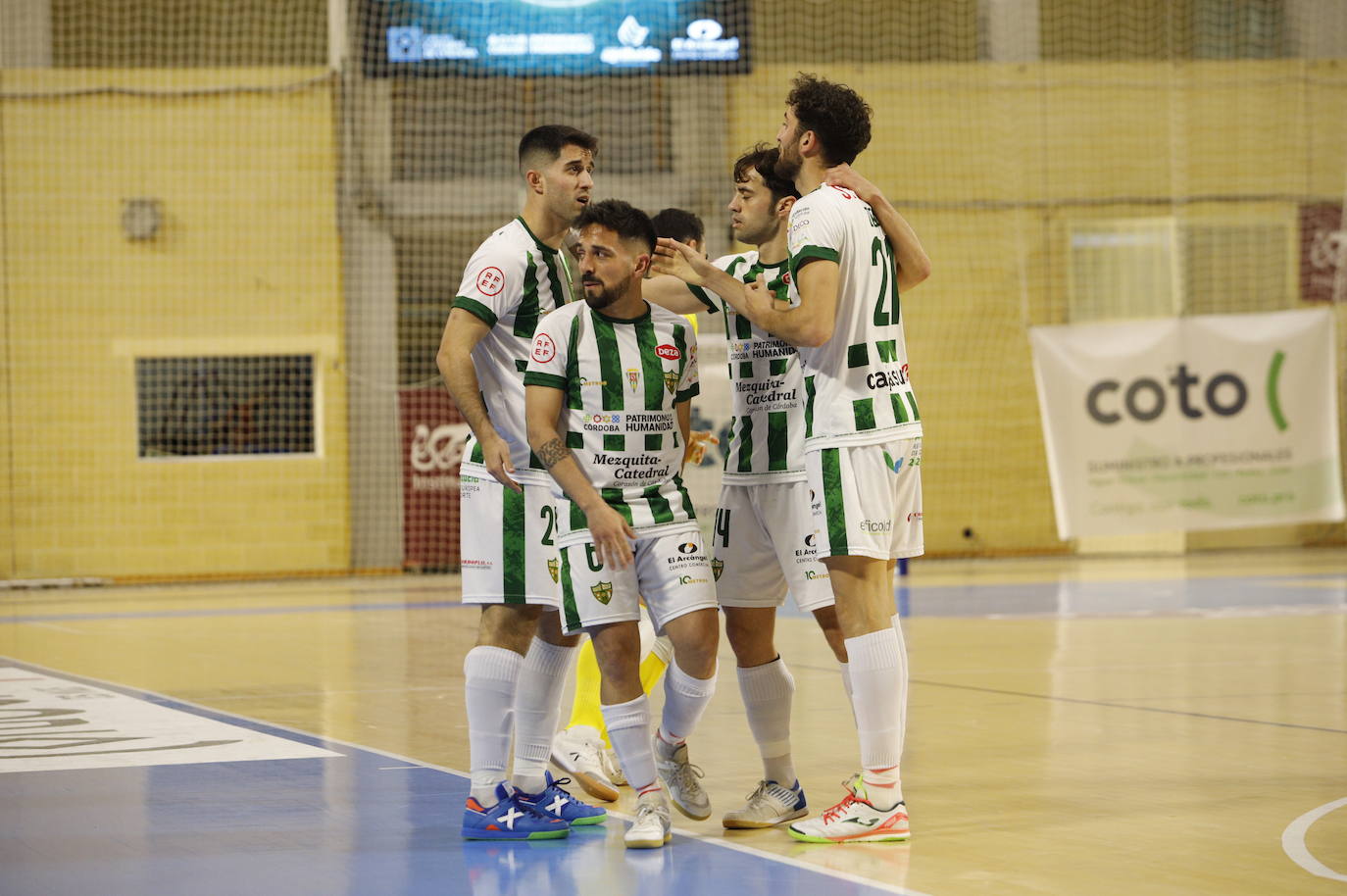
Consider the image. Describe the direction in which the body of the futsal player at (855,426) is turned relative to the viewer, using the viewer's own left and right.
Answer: facing away from the viewer and to the left of the viewer

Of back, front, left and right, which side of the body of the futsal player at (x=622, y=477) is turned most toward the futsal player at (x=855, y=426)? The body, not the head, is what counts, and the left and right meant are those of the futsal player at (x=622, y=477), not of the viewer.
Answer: left

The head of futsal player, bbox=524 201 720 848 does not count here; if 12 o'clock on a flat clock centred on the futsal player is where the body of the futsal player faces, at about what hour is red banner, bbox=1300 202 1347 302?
The red banner is roughly at 7 o'clock from the futsal player.

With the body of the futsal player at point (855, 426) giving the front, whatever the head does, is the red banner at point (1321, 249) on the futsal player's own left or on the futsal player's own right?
on the futsal player's own right

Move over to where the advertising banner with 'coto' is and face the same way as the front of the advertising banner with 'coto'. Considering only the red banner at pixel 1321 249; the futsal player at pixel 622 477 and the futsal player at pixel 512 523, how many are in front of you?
2
